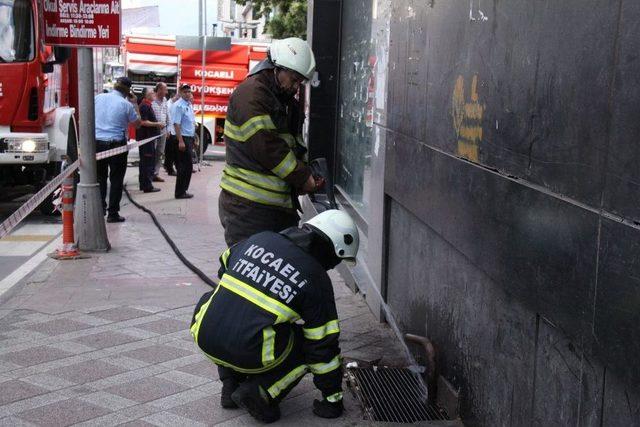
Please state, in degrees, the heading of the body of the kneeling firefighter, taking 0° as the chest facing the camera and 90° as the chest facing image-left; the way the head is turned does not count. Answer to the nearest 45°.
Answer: approximately 225°

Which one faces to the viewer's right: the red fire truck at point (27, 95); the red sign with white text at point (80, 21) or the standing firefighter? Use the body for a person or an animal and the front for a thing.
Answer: the standing firefighter

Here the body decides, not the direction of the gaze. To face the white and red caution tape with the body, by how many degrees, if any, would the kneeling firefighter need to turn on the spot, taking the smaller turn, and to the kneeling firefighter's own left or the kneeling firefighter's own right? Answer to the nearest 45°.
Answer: approximately 90° to the kneeling firefighter's own left

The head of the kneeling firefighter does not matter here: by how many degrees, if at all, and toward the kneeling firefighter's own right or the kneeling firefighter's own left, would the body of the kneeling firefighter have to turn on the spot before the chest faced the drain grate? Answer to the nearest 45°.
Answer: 0° — they already face it

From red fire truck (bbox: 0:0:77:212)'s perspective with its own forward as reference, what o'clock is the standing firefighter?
The standing firefighter is roughly at 10 o'clock from the red fire truck.

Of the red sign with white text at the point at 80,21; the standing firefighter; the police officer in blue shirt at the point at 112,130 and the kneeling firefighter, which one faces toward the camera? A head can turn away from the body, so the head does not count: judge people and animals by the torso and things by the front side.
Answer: the red sign with white text

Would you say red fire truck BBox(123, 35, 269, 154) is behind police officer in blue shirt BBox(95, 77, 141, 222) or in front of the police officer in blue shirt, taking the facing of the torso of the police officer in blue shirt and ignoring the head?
in front

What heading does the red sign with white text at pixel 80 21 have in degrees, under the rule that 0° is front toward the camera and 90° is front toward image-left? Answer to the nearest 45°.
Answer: approximately 0°

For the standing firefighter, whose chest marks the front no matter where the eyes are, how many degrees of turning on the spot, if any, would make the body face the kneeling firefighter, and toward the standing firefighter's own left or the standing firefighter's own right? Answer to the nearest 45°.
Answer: approximately 90° to the standing firefighter's own right

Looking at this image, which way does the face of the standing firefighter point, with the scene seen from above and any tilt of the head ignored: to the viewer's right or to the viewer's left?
to the viewer's right

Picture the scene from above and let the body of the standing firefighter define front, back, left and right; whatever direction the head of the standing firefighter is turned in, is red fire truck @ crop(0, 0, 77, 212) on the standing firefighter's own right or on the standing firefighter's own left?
on the standing firefighter's own left

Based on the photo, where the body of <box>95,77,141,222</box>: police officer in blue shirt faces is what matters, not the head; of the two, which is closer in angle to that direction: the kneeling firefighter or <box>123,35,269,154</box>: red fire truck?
the red fire truck

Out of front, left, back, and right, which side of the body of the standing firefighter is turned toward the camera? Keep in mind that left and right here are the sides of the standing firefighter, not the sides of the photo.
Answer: right

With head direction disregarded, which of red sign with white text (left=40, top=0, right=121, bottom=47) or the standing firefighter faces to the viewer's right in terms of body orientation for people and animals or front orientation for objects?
the standing firefighter

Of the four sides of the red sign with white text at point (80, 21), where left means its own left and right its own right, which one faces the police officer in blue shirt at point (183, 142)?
back

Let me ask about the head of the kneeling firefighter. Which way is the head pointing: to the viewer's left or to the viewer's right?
to the viewer's right
